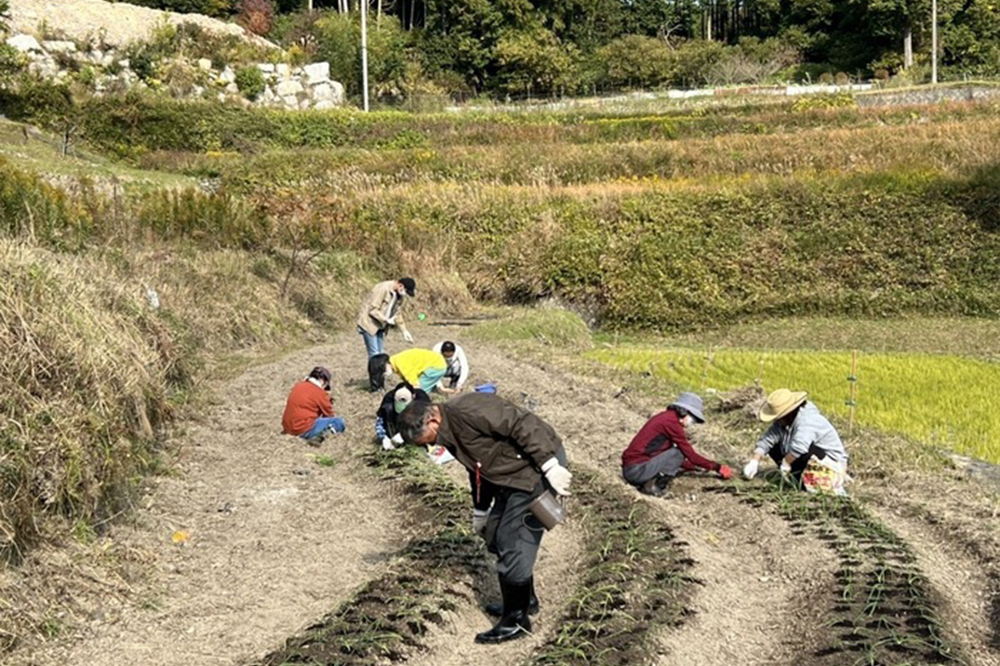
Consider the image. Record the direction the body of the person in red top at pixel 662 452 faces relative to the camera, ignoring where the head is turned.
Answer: to the viewer's right

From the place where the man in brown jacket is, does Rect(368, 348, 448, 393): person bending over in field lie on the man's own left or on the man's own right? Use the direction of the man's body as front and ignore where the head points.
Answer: on the man's own right

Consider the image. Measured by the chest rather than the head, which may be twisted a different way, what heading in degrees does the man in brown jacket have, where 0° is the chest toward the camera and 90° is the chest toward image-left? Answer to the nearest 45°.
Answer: approximately 90°

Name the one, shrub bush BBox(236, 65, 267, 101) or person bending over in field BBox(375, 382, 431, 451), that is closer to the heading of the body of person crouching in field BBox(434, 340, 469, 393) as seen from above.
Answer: the person bending over in field

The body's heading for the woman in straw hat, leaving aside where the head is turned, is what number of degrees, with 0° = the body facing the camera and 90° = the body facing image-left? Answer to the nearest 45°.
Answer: approximately 45°
